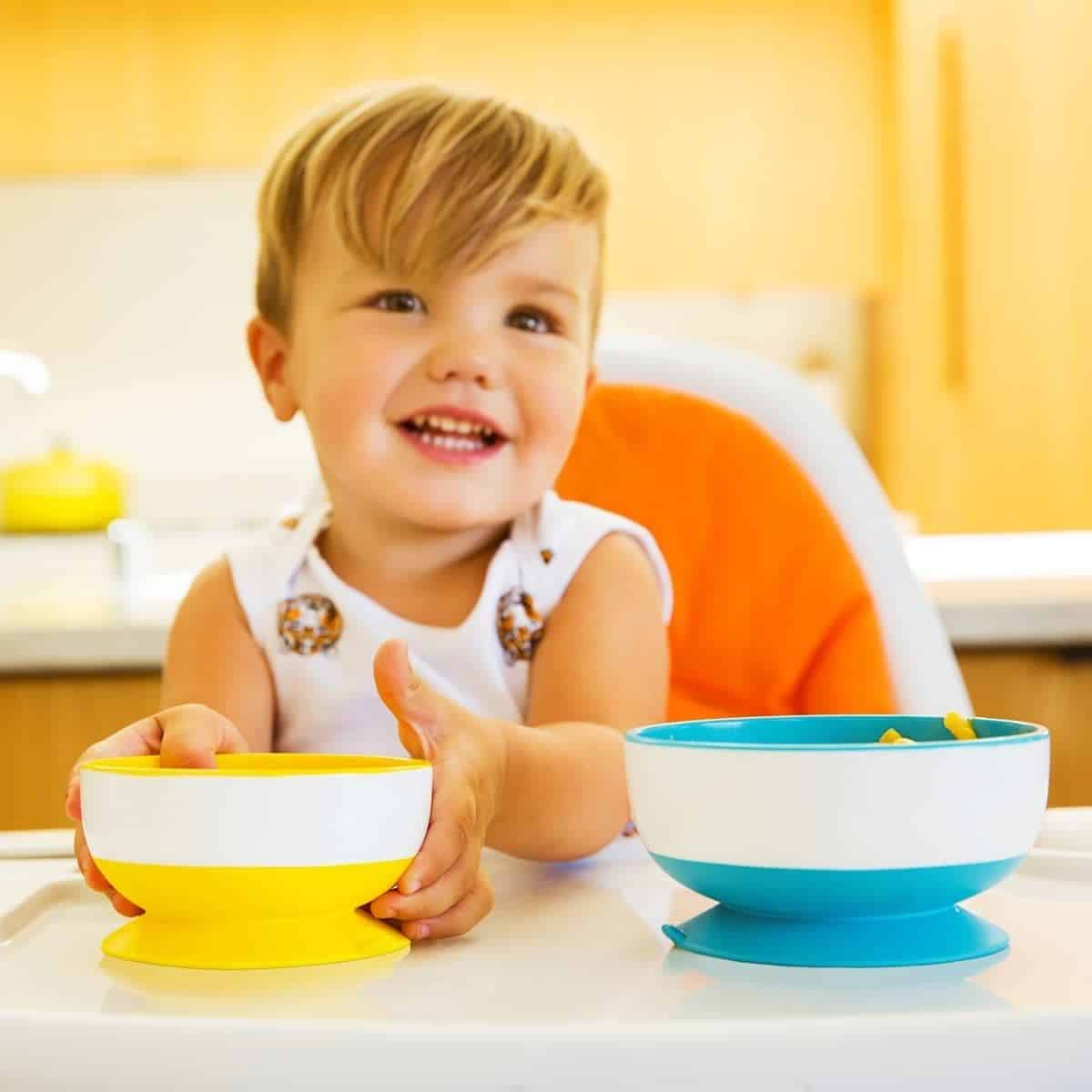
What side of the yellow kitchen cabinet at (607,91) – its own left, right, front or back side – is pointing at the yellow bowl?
front

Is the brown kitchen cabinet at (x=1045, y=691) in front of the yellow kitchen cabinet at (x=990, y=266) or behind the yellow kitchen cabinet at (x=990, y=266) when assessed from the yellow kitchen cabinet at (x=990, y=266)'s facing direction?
in front

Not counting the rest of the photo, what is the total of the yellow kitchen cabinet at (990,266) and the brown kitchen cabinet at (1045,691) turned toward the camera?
2

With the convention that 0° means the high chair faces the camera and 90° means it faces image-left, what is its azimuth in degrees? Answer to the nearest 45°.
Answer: approximately 0°

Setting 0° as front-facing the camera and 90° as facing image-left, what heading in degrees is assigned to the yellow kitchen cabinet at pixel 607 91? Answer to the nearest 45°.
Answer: approximately 0°

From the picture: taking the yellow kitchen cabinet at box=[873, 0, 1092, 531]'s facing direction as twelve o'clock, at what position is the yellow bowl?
The yellow bowl is roughly at 12 o'clock from the yellow kitchen cabinet.

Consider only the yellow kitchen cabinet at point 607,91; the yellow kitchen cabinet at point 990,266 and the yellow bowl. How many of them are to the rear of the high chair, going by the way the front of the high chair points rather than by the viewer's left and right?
2

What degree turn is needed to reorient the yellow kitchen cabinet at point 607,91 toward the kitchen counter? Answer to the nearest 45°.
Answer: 0° — it already faces it
